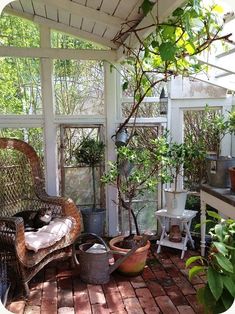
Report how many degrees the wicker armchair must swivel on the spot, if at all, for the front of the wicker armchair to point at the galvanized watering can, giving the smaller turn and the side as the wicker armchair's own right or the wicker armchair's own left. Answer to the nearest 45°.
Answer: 0° — it already faces it

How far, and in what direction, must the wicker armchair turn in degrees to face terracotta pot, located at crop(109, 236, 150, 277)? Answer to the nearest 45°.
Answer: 0° — it already faces it

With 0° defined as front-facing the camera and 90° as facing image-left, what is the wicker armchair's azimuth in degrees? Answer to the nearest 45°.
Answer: approximately 315°
